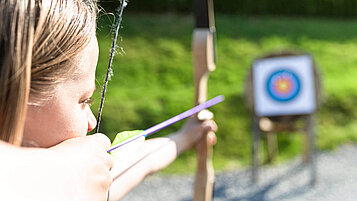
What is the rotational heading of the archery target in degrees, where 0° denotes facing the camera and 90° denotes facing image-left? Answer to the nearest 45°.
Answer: approximately 0°

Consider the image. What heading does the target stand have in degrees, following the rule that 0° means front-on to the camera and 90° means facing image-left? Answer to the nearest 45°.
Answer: approximately 0°

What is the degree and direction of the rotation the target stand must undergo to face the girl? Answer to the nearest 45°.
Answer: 0° — it already faces them

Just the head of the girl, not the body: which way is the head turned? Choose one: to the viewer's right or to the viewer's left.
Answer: to the viewer's right

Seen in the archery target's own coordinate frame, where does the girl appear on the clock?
The girl is roughly at 12 o'clock from the archery target.
